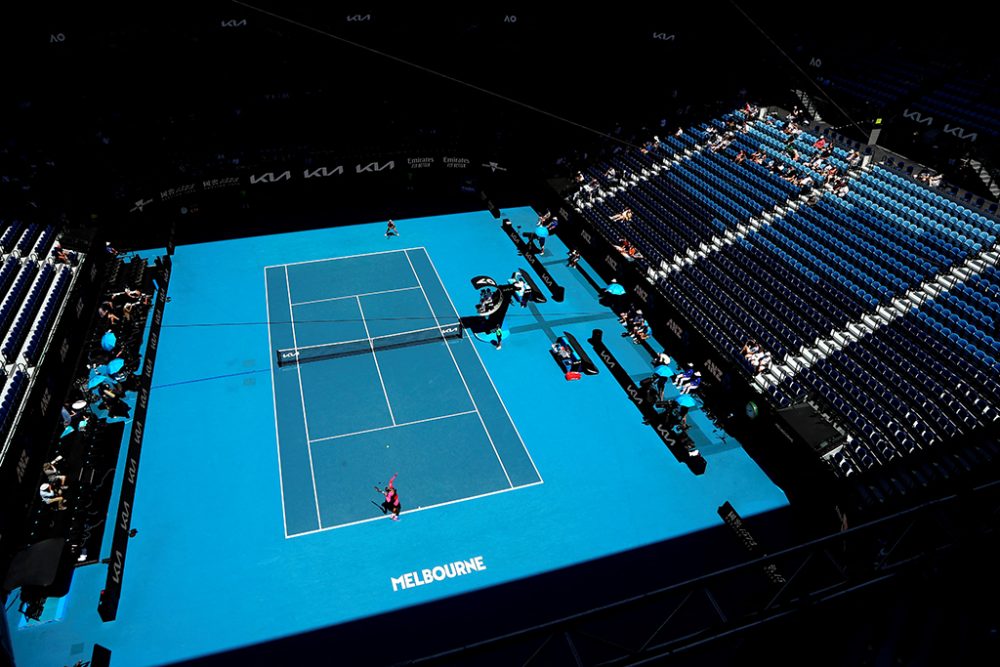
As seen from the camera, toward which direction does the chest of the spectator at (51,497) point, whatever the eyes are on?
to the viewer's right

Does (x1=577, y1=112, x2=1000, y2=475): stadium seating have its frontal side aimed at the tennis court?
yes

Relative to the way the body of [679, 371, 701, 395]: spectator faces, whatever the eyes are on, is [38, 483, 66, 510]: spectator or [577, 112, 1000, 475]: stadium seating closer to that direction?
the spectator

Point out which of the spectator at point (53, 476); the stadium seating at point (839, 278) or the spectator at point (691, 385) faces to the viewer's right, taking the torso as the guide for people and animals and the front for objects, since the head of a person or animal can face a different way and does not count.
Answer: the spectator at point (53, 476)

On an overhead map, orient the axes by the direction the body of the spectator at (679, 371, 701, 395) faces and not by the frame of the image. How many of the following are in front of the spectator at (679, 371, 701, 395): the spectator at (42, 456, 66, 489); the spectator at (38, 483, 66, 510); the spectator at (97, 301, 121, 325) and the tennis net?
4

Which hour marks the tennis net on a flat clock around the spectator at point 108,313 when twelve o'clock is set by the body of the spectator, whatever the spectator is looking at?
The tennis net is roughly at 1 o'clock from the spectator.

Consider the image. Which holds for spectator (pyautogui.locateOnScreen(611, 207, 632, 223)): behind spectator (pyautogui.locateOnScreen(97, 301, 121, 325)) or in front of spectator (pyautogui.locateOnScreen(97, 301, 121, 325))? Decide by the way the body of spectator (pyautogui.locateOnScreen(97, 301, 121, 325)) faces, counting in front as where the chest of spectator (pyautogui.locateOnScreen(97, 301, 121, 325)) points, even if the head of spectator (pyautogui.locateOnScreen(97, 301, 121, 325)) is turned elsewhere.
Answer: in front

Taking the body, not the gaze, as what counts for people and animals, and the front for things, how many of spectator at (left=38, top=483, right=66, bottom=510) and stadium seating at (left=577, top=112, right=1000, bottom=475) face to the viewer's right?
1

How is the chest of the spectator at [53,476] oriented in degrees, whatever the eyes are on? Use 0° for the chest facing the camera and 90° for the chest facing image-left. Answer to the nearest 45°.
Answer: approximately 270°

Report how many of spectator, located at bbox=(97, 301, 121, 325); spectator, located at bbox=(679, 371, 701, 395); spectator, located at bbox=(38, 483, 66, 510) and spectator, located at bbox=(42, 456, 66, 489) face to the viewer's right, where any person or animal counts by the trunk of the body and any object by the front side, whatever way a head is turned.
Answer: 3

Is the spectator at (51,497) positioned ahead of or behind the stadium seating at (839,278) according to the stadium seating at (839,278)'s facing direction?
ahead

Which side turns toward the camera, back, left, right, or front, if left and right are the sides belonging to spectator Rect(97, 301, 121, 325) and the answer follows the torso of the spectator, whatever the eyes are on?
right

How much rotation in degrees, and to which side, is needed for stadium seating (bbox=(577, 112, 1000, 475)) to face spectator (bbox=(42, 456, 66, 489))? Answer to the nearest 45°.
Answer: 0° — it already faces them

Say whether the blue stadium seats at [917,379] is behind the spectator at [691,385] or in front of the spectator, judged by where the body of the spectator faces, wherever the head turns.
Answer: behind
